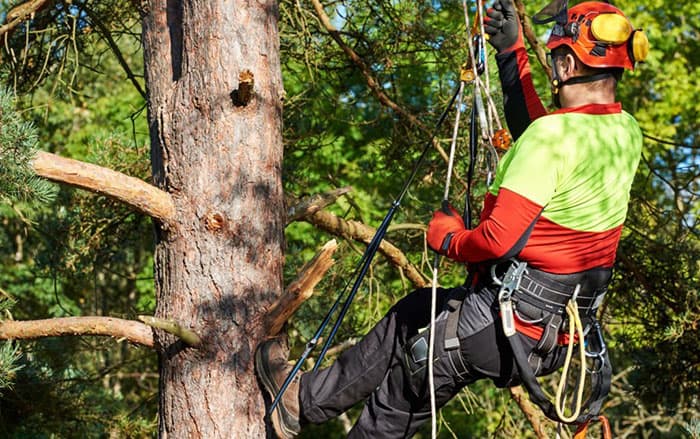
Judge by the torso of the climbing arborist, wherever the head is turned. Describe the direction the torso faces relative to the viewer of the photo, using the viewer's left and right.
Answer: facing away from the viewer and to the left of the viewer

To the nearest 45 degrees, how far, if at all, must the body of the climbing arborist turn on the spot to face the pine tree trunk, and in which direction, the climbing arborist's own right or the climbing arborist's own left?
approximately 45° to the climbing arborist's own left

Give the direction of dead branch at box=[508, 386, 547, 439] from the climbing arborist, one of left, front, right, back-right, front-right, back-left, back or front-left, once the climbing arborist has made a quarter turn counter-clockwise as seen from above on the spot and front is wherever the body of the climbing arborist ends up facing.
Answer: back-right
